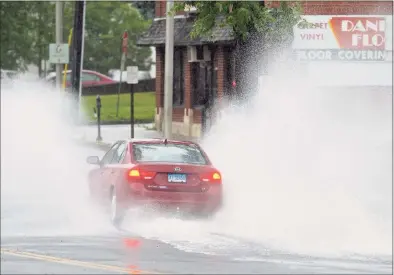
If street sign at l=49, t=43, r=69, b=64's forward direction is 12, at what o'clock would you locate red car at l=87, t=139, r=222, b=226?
The red car is roughly at 12 o'clock from the street sign.

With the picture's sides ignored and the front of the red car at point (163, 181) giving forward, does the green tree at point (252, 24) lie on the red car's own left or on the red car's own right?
on the red car's own right

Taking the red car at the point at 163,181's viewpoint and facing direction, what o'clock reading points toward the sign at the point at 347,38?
The sign is roughly at 2 o'clock from the red car.

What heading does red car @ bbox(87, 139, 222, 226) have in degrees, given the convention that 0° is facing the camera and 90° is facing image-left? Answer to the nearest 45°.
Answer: approximately 135°

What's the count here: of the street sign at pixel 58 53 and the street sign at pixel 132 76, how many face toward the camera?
2

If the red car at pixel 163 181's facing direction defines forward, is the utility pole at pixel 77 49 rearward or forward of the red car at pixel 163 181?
forward

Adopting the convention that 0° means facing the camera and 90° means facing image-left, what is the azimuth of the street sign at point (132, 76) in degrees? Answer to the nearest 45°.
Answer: approximately 0°

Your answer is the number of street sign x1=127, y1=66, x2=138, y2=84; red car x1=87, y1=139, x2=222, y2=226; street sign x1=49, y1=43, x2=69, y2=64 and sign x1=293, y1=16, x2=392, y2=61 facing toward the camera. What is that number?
3

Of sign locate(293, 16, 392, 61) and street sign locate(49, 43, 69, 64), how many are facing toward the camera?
2

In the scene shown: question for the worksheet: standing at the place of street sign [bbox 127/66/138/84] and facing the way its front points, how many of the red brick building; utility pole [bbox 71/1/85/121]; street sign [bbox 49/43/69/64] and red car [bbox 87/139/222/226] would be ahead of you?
1

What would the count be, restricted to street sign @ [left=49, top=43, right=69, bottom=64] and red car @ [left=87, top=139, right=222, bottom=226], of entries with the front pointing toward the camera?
1
